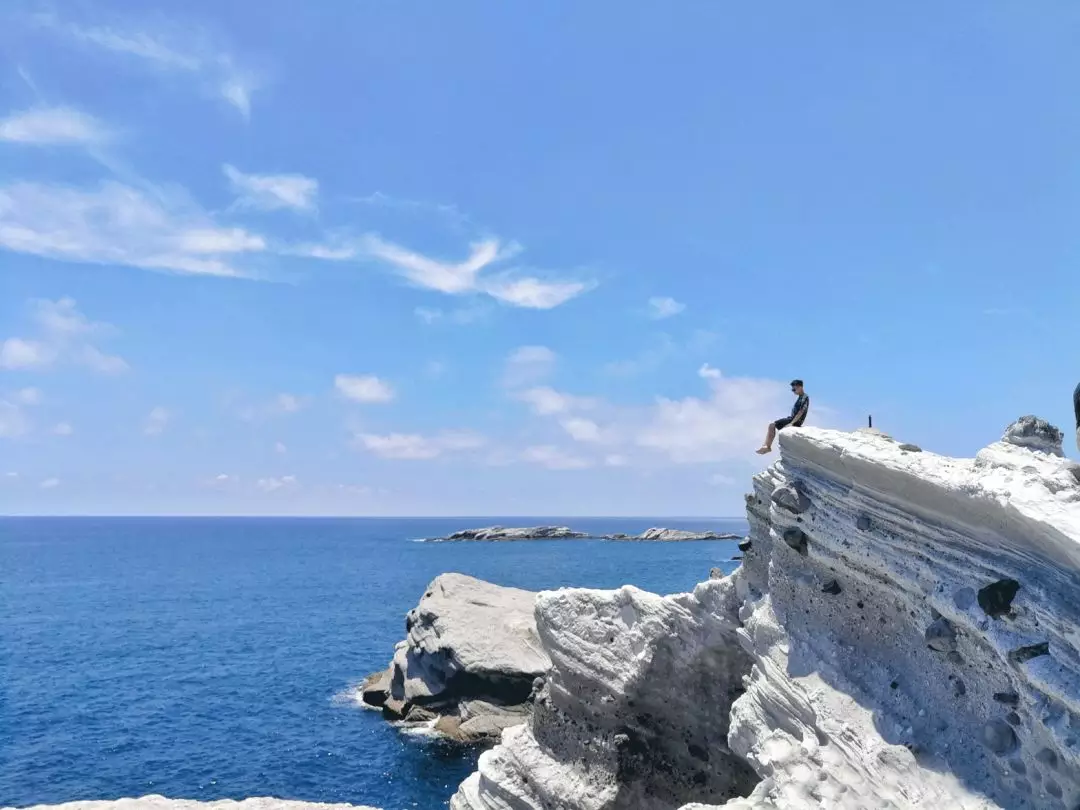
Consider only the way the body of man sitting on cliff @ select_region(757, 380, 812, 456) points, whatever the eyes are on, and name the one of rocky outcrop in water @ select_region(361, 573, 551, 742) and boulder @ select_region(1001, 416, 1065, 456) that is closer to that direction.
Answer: the rocky outcrop in water

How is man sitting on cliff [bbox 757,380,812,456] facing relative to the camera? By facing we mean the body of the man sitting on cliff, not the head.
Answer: to the viewer's left

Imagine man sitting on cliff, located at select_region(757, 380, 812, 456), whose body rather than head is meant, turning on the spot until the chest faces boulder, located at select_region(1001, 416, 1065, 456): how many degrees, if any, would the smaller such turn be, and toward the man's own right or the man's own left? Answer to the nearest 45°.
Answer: approximately 135° to the man's own left
